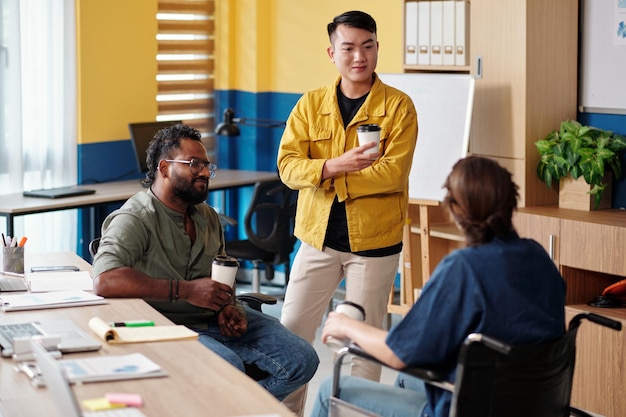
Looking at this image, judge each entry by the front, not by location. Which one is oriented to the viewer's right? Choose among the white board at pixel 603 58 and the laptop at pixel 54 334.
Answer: the laptop

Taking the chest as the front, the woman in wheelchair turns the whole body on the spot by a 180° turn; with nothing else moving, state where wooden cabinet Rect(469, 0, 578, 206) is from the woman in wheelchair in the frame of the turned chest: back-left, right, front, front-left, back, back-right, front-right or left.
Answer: back-left

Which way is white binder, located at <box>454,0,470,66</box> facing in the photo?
toward the camera

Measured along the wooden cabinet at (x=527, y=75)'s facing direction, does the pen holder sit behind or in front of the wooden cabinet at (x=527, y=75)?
in front

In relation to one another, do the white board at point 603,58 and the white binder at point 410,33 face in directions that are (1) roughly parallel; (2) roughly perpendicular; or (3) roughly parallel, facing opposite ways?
roughly parallel

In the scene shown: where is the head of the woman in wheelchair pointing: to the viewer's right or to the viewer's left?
to the viewer's left

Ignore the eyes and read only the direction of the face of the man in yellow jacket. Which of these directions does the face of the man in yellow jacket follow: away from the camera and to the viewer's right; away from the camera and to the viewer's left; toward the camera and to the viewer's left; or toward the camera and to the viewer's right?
toward the camera and to the viewer's right

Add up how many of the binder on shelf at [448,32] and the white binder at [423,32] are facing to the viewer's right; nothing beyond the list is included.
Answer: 0

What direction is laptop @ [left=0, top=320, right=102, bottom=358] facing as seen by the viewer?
to the viewer's right

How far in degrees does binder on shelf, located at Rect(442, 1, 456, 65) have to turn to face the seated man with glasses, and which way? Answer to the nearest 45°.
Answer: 0° — it already faces them

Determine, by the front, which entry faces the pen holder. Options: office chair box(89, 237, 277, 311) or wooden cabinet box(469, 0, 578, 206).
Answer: the wooden cabinet

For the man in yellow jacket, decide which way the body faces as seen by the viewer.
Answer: toward the camera

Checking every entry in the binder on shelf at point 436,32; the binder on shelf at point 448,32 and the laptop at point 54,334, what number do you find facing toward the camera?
2

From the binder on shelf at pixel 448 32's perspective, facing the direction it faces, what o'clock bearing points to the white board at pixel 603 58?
The white board is roughly at 10 o'clock from the binder on shelf.

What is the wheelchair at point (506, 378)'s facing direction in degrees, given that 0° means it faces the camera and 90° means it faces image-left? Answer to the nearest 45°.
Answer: approximately 135°

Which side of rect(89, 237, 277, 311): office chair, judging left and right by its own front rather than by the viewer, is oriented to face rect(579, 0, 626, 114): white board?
left

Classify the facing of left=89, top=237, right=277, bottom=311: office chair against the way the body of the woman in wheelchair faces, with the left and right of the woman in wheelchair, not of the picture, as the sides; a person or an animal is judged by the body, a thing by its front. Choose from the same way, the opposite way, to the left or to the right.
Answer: the opposite way
